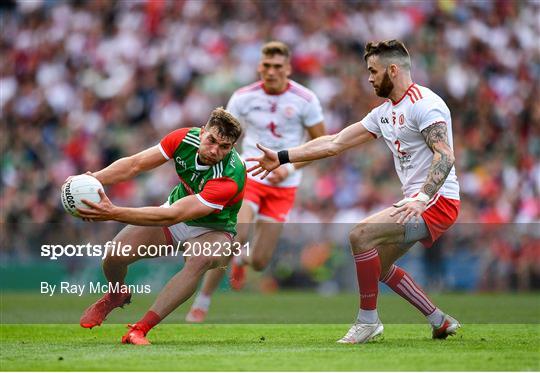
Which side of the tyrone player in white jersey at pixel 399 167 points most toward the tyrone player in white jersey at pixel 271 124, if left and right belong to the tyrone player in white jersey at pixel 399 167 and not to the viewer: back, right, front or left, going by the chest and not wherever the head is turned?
right

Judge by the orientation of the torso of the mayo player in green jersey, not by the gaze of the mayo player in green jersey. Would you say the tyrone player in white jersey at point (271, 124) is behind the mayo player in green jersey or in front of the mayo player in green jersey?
behind

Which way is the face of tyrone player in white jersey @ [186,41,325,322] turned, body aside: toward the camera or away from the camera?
toward the camera

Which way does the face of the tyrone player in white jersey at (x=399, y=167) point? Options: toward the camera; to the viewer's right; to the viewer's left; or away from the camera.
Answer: to the viewer's left

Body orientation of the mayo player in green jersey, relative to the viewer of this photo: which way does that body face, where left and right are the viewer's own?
facing the viewer and to the left of the viewer

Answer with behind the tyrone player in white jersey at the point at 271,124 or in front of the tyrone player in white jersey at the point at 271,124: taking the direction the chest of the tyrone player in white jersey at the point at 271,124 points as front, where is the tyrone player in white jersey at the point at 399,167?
in front

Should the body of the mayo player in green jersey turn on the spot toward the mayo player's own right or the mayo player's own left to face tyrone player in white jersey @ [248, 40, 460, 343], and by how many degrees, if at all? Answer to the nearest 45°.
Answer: approximately 135° to the mayo player's own left

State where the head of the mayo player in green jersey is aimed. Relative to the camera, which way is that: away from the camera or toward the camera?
toward the camera

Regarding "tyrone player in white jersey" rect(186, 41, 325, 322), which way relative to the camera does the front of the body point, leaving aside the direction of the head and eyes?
toward the camera

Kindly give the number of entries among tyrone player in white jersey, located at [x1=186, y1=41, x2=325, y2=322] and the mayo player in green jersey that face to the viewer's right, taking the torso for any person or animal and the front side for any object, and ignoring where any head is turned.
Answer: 0
